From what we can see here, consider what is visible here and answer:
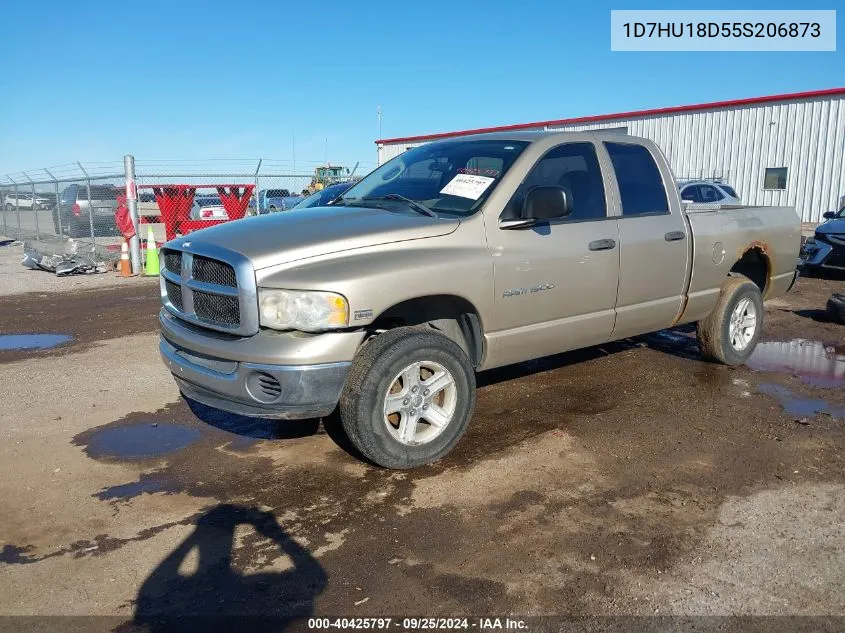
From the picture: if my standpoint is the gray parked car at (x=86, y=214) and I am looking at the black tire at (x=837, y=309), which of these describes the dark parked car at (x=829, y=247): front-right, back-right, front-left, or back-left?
front-left

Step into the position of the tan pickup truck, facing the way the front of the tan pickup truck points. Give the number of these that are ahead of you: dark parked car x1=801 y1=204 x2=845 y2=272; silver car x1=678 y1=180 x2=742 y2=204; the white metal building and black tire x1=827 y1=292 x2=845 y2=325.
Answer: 0

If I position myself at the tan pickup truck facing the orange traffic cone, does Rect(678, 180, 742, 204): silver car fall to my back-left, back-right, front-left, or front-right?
front-right

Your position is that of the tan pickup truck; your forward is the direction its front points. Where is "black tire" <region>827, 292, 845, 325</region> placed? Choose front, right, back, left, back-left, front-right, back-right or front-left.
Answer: back

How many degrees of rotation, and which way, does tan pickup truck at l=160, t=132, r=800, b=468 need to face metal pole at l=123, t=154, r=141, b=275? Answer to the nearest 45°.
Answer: approximately 90° to its right

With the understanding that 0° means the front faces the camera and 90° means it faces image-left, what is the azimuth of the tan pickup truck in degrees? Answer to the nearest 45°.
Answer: approximately 45°

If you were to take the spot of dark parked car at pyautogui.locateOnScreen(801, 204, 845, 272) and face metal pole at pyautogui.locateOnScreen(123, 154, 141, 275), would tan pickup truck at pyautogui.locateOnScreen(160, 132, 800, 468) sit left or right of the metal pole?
left

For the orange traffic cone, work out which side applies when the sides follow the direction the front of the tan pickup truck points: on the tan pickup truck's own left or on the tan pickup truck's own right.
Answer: on the tan pickup truck's own right

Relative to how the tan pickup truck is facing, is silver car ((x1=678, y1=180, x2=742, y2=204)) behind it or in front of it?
behind

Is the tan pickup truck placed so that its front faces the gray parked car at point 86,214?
no

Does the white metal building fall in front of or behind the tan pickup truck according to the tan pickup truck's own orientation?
behind

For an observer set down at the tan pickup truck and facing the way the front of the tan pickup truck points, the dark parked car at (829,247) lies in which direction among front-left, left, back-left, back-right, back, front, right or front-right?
back
